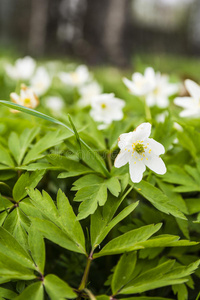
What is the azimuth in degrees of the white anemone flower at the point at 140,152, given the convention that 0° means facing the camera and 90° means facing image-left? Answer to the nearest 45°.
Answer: approximately 0°

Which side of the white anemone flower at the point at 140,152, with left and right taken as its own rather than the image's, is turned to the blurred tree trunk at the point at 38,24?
back

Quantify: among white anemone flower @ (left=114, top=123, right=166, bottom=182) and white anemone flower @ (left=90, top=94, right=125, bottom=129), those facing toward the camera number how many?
2

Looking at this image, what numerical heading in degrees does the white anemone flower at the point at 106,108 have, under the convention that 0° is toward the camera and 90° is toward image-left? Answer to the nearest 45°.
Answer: approximately 0°

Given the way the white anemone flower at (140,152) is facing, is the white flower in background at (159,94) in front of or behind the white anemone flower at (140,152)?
behind

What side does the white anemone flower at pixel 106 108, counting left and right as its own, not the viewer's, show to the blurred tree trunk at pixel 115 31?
back

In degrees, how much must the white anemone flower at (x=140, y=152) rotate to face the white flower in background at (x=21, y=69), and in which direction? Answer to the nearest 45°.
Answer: approximately 135° to its right
